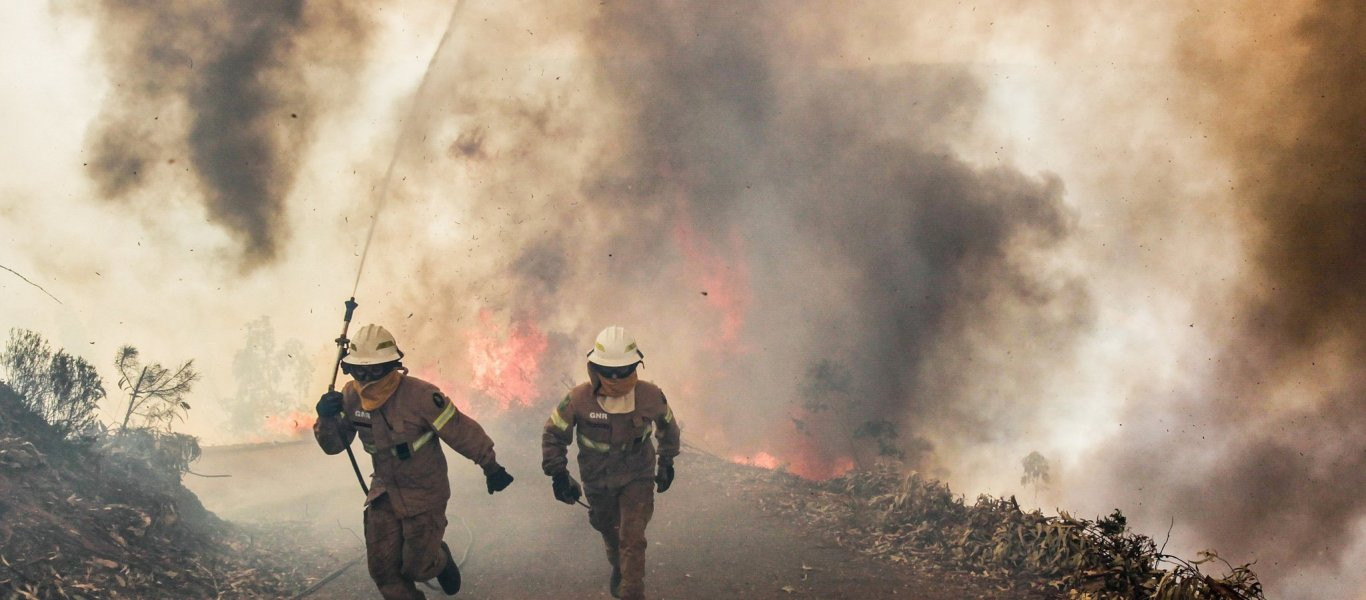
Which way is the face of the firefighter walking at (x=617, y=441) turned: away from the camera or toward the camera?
toward the camera

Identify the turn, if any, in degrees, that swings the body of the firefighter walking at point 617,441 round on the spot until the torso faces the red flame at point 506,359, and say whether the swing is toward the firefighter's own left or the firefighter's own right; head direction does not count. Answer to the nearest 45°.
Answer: approximately 180°

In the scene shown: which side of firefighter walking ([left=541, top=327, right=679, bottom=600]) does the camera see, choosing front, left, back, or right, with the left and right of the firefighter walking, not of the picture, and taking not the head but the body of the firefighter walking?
front

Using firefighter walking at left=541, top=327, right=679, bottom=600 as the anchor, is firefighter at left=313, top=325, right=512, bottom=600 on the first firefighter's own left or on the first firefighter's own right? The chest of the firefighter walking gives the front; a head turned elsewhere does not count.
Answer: on the first firefighter's own right

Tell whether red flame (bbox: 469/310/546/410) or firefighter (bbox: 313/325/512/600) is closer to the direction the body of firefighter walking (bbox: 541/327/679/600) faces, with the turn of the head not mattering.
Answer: the firefighter
